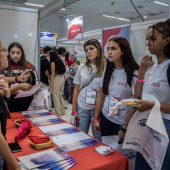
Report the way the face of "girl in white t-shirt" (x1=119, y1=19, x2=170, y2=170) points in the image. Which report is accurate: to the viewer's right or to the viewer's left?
to the viewer's left

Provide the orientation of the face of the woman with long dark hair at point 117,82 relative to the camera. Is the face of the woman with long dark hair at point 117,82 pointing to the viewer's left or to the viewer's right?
to the viewer's left

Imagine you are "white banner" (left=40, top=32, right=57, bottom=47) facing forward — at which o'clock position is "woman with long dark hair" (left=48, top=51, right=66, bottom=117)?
The woman with long dark hair is roughly at 12 o'clock from the white banner.

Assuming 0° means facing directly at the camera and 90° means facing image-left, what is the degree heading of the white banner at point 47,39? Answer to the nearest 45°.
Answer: approximately 0°
